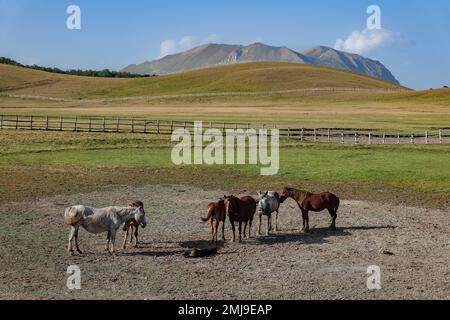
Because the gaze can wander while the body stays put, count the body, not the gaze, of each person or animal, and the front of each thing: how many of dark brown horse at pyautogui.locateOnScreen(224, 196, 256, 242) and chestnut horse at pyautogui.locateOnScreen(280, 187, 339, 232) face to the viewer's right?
0

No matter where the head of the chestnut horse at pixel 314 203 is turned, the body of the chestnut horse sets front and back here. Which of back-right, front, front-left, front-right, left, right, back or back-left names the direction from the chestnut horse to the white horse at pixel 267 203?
front-left

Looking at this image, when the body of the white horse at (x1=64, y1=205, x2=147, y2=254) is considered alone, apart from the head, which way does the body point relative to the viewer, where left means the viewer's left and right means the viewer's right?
facing to the right of the viewer

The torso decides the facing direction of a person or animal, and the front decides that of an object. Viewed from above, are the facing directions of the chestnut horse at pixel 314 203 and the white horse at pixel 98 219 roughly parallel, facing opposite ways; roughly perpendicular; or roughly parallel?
roughly parallel, facing opposite ways

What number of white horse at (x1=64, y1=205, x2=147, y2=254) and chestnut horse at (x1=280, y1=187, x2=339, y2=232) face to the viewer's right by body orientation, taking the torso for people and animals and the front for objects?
1

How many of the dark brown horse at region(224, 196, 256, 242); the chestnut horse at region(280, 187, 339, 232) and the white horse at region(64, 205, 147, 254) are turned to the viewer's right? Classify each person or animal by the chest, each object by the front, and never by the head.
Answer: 1

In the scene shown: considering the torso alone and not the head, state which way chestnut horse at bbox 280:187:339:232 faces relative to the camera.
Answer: to the viewer's left
